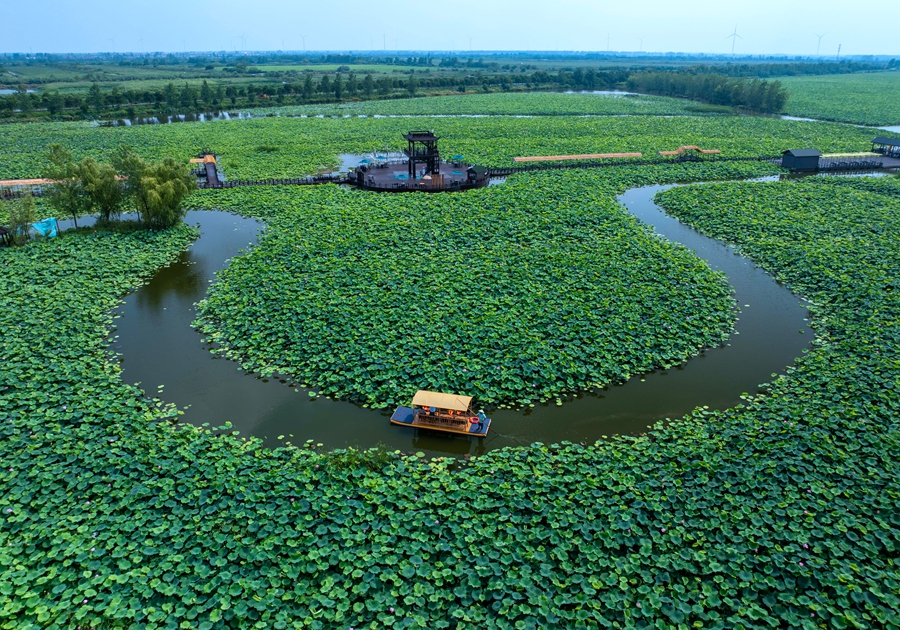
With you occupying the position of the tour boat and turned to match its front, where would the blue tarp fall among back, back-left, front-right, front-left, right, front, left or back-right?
front-right

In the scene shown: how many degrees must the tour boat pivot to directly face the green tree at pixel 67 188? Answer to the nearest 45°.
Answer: approximately 45° to its right

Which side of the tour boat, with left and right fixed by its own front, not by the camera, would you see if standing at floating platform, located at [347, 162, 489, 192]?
right

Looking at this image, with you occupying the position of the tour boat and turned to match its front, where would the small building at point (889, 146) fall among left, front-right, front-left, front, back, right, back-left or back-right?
back-right

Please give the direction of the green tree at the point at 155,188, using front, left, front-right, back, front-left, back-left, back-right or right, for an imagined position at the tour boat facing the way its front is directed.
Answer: front-right

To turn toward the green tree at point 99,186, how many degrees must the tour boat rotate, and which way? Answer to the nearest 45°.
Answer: approximately 45° to its right

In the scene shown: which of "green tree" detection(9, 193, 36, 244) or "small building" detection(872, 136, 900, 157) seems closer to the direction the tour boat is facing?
the green tree

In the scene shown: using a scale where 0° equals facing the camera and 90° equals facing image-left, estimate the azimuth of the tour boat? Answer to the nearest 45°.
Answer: approximately 90°

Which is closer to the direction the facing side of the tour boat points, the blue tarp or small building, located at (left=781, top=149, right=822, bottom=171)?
the blue tarp
